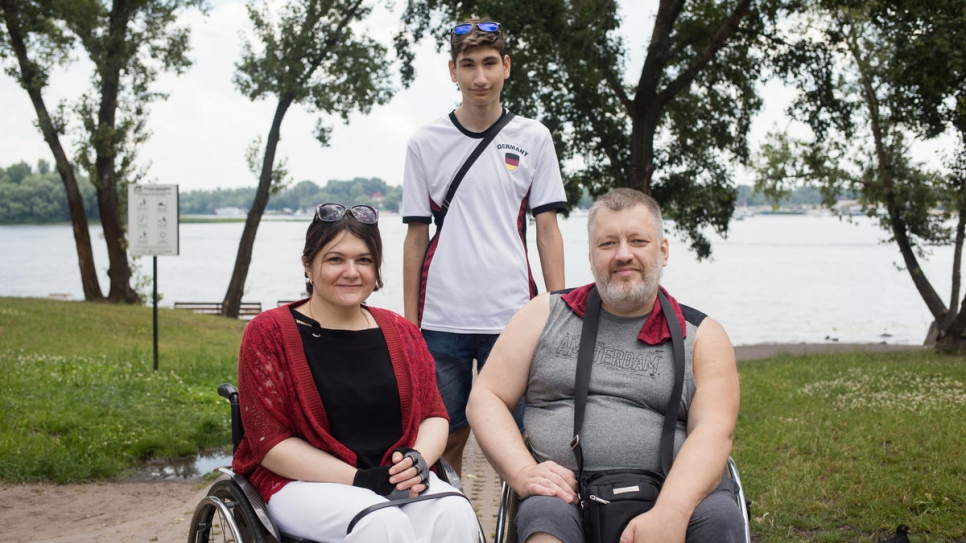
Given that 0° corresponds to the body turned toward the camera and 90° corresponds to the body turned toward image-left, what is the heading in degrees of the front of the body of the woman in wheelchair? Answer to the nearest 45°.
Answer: approximately 315°

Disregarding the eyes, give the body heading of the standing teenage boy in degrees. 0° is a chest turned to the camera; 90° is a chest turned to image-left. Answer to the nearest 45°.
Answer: approximately 0°

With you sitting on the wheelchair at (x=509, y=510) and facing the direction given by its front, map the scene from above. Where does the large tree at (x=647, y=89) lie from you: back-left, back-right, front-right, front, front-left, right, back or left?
back

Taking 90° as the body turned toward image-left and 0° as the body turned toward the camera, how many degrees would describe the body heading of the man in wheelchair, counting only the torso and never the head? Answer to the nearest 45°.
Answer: approximately 0°

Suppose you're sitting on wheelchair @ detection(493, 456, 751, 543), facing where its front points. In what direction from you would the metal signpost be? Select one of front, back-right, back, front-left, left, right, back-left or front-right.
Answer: back-right

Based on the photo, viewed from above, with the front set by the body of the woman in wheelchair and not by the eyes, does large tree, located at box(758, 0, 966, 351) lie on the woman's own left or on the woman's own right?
on the woman's own left

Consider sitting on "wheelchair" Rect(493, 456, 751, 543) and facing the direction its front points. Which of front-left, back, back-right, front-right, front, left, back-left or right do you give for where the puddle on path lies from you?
back-right

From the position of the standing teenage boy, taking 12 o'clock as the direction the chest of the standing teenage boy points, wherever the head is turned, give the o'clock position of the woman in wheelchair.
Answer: The woman in wheelchair is roughly at 1 o'clock from the standing teenage boy.
